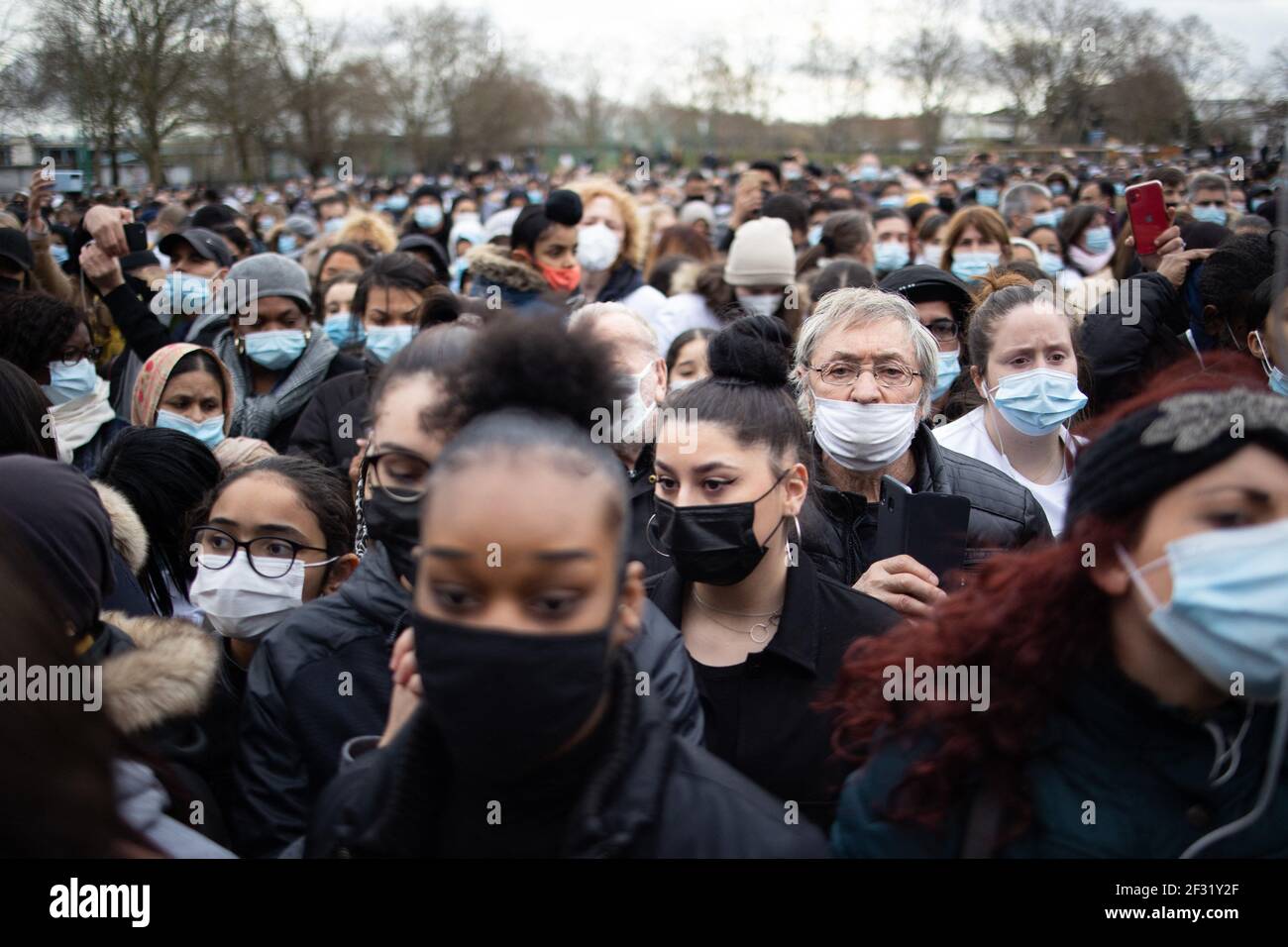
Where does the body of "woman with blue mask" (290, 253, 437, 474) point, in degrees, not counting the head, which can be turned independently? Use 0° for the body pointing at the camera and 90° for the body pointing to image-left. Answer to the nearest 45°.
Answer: approximately 0°

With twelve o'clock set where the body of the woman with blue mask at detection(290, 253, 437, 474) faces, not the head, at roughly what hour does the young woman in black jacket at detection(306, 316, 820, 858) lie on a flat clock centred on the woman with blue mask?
The young woman in black jacket is roughly at 12 o'clock from the woman with blue mask.

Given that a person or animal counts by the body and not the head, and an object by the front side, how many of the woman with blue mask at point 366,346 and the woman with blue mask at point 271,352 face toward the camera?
2

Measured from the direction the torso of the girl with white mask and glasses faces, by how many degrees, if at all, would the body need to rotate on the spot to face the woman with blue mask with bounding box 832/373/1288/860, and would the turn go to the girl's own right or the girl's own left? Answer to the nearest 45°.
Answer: approximately 90° to the girl's own left

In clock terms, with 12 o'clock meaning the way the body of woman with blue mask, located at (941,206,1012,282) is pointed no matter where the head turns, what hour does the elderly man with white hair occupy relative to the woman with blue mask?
The elderly man with white hair is roughly at 12 o'clock from the woman with blue mask.

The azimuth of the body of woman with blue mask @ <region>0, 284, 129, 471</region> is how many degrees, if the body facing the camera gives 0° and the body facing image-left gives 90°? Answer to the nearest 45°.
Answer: approximately 315°

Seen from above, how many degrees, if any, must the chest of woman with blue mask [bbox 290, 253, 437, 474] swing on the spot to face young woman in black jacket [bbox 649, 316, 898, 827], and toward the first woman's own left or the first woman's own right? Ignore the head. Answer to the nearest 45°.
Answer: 0° — they already face them

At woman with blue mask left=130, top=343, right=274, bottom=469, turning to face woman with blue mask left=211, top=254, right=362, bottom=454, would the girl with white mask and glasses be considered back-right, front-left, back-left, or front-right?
back-right
